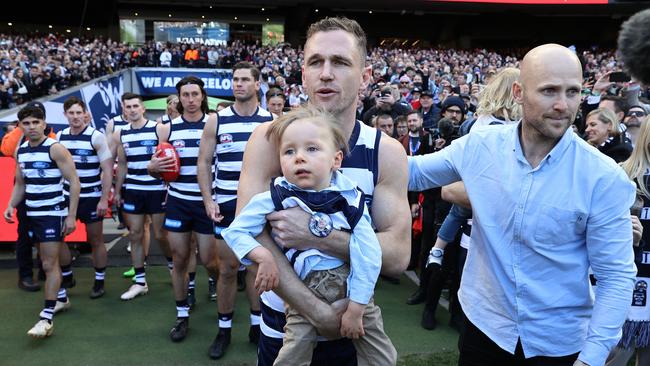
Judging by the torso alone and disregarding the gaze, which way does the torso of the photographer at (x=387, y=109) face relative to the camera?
toward the camera

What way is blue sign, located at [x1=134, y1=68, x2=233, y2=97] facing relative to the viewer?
toward the camera

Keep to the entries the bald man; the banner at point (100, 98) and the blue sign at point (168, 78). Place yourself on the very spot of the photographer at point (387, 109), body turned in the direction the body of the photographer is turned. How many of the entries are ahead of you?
1

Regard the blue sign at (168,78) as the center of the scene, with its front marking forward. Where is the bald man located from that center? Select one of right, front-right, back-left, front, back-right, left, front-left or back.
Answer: front

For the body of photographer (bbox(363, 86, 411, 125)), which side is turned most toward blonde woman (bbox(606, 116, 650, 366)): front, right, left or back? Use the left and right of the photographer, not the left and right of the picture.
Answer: front

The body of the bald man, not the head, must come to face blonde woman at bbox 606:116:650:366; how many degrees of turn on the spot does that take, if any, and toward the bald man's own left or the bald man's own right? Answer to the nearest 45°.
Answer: approximately 135° to the bald man's own left

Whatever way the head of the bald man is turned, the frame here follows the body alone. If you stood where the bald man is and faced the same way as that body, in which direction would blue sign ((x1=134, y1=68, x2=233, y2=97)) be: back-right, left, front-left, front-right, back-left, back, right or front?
back-right

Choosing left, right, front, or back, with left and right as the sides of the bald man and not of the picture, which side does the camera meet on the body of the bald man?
front

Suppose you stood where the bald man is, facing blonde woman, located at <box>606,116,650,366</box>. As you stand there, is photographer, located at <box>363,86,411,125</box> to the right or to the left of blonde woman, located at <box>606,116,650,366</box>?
left
